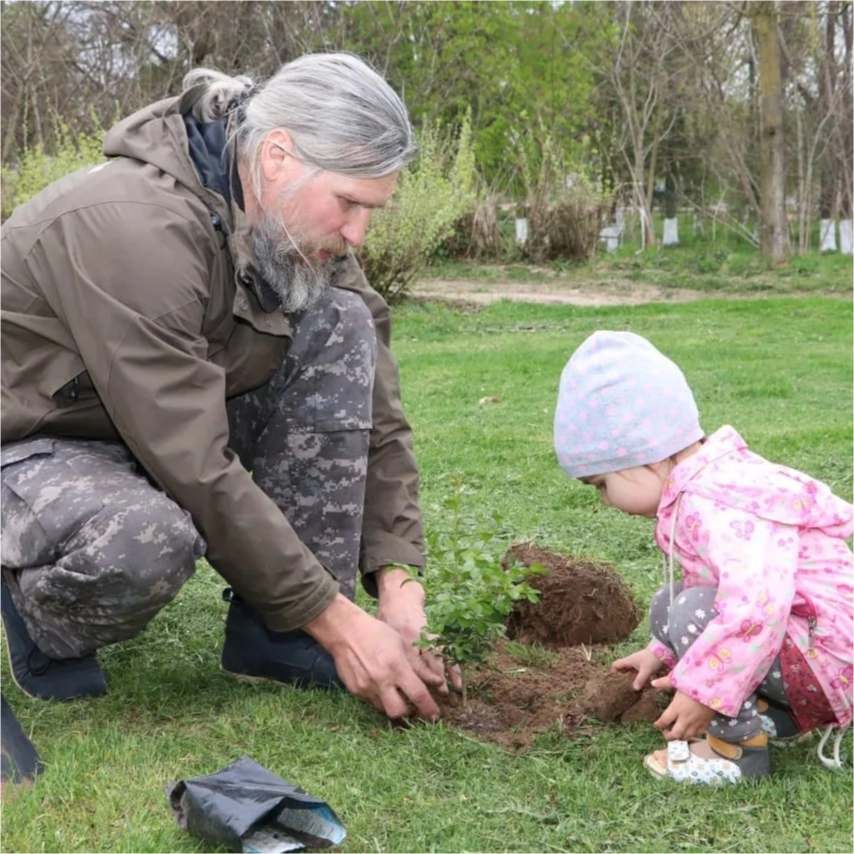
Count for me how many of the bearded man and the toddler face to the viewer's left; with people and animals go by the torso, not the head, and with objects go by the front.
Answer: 1

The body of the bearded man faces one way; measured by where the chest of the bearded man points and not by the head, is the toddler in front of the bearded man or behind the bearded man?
in front

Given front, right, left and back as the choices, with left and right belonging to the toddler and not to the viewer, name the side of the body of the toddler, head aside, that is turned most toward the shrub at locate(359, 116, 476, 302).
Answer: right

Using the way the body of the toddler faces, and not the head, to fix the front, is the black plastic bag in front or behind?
in front

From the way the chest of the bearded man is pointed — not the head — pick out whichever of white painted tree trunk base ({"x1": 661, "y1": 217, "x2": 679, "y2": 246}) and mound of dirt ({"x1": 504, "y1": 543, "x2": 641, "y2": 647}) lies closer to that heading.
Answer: the mound of dirt

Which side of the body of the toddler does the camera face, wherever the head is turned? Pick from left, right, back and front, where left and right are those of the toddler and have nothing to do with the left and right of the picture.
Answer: left

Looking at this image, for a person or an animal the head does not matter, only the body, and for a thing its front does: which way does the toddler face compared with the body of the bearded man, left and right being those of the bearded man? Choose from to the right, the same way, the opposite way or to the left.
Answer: the opposite way

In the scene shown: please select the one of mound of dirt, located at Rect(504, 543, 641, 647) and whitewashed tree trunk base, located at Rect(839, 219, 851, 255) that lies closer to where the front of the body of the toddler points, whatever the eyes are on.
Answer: the mound of dirt

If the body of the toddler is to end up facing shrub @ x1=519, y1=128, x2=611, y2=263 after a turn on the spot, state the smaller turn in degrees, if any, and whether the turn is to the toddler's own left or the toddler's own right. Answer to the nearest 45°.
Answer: approximately 90° to the toddler's own right

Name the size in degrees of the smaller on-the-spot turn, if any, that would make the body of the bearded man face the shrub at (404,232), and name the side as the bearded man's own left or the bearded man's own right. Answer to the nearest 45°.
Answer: approximately 90° to the bearded man's own left

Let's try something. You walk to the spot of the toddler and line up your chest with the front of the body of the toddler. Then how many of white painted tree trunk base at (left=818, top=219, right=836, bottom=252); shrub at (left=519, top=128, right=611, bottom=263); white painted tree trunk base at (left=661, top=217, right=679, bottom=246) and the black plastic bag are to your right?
3

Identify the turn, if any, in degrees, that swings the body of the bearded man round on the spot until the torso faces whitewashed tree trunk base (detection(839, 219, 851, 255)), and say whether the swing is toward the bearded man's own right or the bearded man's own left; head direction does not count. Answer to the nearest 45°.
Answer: approximately 45° to the bearded man's own left

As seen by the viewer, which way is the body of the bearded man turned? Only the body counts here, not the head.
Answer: to the viewer's right

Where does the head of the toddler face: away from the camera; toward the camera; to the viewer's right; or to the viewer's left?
to the viewer's left

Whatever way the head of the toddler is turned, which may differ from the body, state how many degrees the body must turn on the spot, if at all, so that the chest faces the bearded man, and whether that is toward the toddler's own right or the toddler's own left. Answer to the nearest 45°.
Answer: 0° — they already face them
